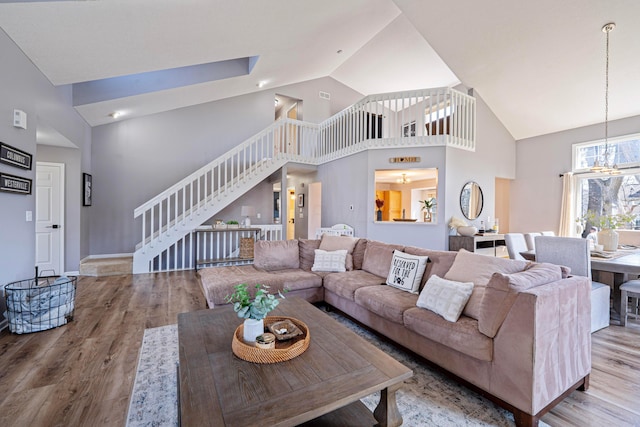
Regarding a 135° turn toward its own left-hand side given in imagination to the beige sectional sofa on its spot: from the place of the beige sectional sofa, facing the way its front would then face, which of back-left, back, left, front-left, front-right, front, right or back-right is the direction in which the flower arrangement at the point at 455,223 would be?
left

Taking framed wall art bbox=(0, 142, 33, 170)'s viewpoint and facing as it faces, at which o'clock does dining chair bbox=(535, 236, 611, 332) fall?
The dining chair is roughly at 12 o'clock from the framed wall art.

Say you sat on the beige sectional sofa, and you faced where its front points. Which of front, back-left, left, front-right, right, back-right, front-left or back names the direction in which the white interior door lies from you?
front-right

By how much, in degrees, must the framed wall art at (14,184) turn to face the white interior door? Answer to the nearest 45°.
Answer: approximately 135° to its left

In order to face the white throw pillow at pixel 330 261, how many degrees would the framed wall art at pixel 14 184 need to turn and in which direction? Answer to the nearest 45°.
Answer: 0° — it already faces it

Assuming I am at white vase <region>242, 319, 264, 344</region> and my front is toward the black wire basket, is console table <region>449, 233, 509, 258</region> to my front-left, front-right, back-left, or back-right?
back-right

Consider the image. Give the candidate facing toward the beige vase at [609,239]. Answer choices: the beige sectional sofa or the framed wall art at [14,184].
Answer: the framed wall art

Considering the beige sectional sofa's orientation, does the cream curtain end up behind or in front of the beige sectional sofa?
behind

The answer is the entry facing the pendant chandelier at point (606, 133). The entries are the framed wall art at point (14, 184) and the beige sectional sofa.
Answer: the framed wall art

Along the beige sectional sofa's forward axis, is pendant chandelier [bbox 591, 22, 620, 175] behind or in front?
behind

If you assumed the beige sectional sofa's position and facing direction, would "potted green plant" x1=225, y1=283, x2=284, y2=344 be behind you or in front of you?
in front

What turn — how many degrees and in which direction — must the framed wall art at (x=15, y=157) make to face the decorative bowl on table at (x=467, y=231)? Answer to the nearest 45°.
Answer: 0° — it already faces it

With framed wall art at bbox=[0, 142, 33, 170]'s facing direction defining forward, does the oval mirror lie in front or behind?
in front

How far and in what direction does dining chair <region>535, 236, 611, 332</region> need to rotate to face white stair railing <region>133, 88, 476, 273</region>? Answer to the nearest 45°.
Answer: approximately 135° to its left

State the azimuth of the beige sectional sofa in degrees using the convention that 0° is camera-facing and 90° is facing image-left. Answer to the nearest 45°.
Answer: approximately 45°

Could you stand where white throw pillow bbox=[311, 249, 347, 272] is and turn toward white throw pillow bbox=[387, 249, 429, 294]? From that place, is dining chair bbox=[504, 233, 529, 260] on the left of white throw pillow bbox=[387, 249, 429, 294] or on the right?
left
